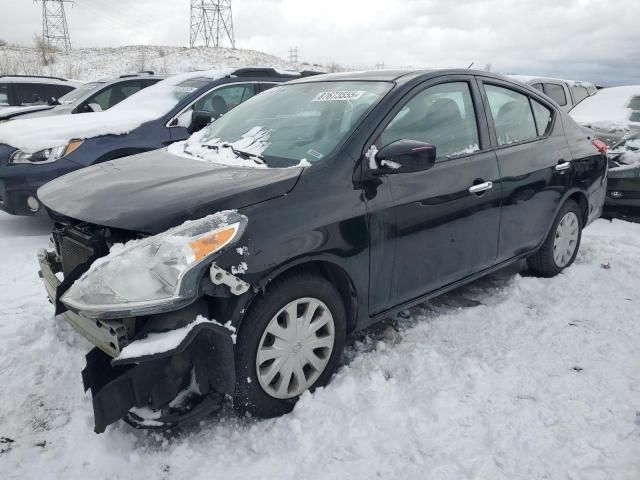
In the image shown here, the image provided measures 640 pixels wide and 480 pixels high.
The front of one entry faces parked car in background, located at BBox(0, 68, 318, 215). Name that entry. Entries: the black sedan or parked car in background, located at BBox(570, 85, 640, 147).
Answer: parked car in background, located at BBox(570, 85, 640, 147)

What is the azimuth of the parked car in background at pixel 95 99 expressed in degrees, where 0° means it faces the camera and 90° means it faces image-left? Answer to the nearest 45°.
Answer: approximately 45°

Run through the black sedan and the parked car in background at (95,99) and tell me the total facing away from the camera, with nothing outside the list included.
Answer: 0

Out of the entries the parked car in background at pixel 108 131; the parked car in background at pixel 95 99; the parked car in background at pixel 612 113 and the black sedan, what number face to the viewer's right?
0

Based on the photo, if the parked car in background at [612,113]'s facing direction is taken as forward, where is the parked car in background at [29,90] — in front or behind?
in front

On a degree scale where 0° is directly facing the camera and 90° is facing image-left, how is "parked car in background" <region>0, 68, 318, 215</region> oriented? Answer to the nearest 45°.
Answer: approximately 45°

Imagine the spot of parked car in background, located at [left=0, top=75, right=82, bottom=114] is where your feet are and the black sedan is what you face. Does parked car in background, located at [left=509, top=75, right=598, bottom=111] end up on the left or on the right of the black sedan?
left

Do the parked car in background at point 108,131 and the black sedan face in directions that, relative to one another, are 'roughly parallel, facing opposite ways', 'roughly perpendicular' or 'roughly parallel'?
roughly parallel

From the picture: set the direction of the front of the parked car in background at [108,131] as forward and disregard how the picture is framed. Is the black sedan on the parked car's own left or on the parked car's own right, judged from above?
on the parked car's own left

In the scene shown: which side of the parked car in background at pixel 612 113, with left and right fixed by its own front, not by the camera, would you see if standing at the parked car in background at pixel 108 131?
front

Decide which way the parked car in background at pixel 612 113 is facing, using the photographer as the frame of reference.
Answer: facing the viewer and to the left of the viewer

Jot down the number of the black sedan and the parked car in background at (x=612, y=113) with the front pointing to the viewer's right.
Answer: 0

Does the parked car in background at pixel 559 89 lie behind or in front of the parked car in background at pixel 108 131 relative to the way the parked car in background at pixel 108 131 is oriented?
behind

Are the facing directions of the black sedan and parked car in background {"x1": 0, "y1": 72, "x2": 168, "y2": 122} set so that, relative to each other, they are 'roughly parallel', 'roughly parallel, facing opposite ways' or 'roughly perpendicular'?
roughly parallel

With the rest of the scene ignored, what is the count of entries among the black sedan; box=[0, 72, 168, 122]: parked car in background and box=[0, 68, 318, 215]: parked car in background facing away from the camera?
0
